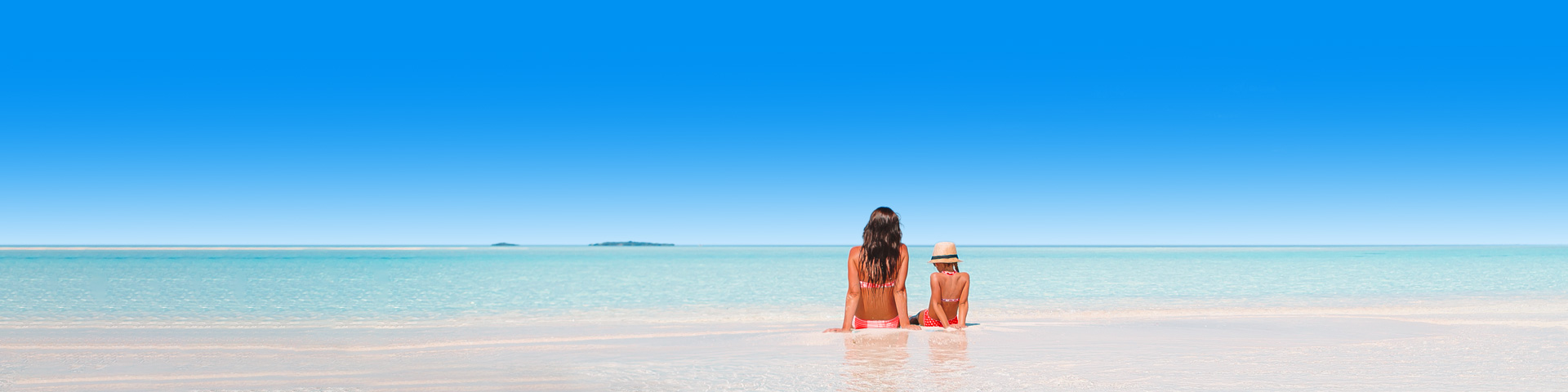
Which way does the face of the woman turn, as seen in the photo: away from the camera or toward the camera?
away from the camera

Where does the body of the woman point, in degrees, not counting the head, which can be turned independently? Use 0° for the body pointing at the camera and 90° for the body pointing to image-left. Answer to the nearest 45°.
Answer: approximately 180°

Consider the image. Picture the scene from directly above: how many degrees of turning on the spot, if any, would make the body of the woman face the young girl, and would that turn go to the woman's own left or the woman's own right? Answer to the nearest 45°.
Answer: approximately 45° to the woman's own right
